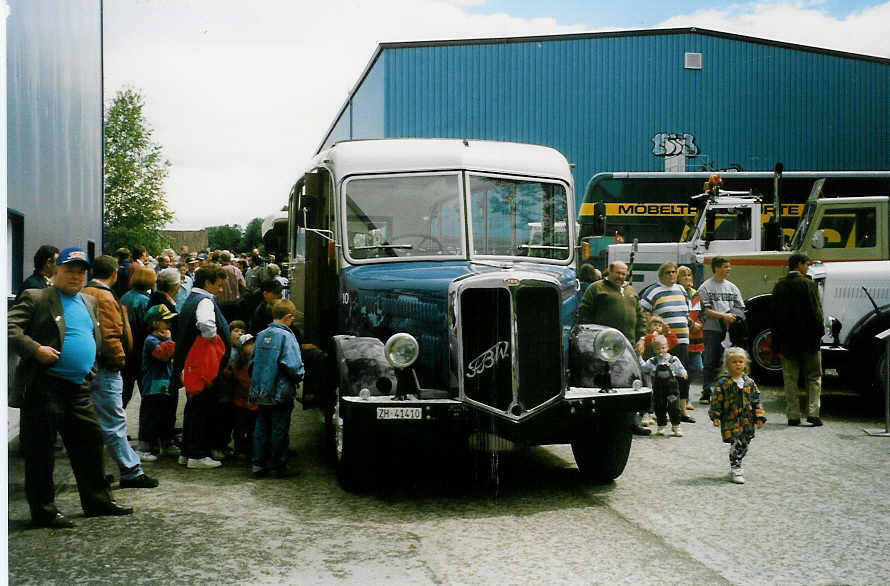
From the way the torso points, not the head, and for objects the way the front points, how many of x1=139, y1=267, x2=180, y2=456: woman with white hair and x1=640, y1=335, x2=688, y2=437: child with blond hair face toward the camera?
1

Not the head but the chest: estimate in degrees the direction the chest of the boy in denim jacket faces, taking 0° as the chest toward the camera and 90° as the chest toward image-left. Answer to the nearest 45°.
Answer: approximately 225°

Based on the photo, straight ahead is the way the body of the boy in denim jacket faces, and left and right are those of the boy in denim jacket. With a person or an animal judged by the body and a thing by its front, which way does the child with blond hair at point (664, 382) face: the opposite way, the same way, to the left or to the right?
the opposite way

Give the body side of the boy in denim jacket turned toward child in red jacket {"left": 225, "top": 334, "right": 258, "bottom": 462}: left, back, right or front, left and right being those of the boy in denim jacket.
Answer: left

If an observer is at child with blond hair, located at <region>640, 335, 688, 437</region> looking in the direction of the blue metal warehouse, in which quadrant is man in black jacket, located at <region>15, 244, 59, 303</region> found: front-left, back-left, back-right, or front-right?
back-left
